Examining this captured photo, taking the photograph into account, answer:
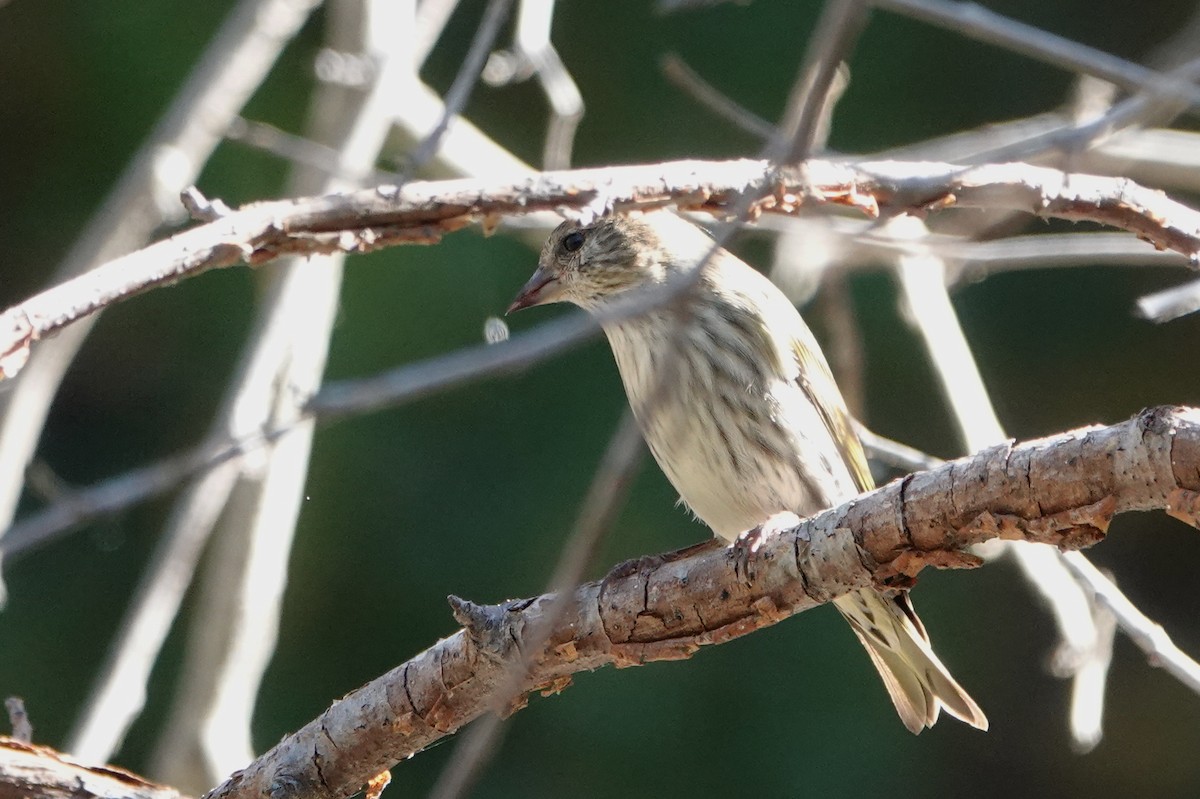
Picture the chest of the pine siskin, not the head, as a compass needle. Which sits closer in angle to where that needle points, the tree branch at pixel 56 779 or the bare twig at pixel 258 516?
the tree branch

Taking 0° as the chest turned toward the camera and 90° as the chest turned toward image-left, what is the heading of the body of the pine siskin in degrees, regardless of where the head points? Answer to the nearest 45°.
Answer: approximately 45°

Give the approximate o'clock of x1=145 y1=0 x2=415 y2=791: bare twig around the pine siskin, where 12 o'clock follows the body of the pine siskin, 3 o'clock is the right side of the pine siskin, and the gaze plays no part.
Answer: The bare twig is roughly at 2 o'clock from the pine siskin.

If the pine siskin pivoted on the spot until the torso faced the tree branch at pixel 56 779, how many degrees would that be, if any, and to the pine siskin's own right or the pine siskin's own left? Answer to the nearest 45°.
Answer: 0° — it already faces it

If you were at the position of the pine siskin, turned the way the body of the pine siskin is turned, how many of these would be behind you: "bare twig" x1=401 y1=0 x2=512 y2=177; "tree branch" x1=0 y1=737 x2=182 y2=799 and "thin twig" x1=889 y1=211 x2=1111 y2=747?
1

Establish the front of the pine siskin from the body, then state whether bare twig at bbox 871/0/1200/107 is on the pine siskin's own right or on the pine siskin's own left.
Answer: on the pine siskin's own left

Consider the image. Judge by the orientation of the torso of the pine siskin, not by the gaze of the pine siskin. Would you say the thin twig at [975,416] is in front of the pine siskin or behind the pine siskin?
behind
